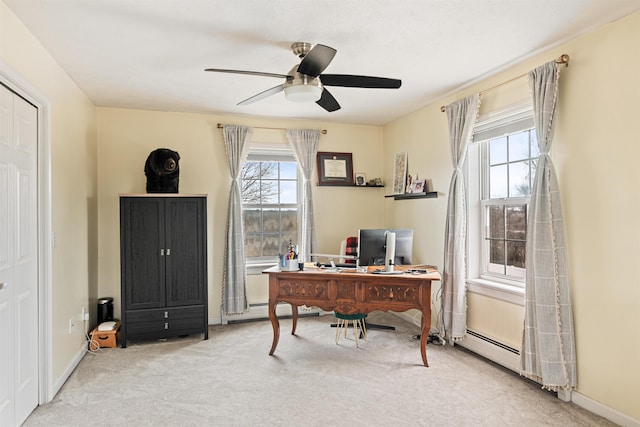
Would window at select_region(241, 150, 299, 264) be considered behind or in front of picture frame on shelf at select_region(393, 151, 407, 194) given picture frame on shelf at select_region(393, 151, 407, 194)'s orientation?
in front

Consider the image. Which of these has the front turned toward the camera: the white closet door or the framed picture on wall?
the framed picture on wall

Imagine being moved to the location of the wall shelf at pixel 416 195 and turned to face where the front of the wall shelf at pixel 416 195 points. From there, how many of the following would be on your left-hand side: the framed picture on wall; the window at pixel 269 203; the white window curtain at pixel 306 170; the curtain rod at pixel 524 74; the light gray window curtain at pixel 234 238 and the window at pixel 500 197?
2

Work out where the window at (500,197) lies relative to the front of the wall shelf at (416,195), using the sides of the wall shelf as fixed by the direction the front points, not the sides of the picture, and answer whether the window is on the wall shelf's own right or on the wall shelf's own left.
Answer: on the wall shelf's own left

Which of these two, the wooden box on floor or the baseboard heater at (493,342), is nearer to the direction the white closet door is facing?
the baseboard heater

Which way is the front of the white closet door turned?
to the viewer's right

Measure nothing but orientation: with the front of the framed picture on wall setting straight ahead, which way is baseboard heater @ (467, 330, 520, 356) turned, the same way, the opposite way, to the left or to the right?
to the right

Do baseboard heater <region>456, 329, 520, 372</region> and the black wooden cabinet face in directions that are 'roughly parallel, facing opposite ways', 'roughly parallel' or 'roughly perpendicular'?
roughly perpendicular

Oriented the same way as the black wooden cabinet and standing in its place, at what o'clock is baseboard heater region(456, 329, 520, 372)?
The baseboard heater is roughly at 10 o'clock from the black wooden cabinet.

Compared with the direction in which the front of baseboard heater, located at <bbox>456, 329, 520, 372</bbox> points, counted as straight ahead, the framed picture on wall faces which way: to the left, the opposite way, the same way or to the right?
to the left

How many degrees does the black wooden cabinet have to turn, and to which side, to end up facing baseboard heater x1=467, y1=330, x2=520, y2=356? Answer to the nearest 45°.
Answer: approximately 45° to its left

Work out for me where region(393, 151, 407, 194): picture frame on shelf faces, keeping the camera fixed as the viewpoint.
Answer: facing the viewer and to the left of the viewer

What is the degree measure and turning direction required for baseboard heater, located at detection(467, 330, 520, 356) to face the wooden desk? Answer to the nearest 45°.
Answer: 0° — it already faces it

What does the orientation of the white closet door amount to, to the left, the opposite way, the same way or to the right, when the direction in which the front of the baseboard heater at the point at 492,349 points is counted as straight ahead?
the opposite way

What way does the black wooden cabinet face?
toward the camera

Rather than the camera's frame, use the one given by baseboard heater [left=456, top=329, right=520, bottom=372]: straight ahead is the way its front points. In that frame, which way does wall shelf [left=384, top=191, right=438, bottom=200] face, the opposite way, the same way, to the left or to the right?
the same way
